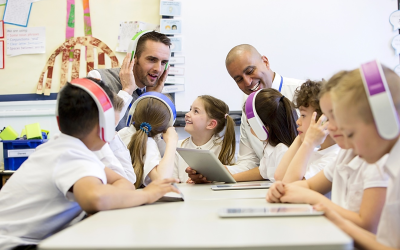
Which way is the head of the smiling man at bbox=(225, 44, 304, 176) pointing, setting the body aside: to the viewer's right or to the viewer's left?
to the viewer's left

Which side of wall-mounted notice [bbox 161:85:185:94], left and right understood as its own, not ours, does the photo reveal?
front

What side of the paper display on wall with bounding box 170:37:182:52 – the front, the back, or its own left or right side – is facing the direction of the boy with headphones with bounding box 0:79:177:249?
front

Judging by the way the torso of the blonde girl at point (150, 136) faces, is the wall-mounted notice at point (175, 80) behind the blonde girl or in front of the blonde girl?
in front

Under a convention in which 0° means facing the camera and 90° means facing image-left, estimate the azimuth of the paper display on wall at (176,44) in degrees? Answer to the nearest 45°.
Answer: approximately 0°

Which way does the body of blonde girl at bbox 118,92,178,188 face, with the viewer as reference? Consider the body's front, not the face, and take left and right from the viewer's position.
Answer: facing away from the viewer and to the right of the viewer

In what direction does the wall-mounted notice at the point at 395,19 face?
toward the camera

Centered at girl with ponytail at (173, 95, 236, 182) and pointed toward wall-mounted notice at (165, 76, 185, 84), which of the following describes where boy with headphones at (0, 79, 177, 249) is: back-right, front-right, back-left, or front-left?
back-left

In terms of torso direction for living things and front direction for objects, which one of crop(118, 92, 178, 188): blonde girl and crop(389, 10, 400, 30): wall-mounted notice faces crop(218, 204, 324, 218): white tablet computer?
the wall-mounted notice

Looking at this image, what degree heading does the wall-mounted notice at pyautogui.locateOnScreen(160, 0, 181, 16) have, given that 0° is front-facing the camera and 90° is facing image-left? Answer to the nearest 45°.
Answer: approximately 0°
